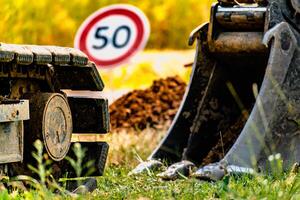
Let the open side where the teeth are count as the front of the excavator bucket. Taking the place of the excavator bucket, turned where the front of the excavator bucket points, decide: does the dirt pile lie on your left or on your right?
on your right

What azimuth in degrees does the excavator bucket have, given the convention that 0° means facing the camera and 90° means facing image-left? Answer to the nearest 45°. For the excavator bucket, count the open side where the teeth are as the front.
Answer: approximately 45°
